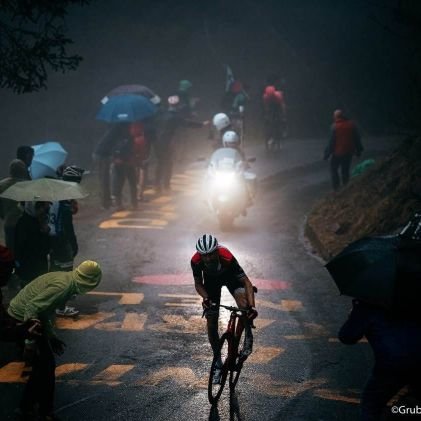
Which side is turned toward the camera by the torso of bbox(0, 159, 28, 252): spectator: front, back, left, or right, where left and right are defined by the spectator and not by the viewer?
right

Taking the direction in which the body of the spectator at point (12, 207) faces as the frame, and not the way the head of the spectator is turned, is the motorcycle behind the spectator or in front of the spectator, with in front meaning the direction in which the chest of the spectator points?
in front

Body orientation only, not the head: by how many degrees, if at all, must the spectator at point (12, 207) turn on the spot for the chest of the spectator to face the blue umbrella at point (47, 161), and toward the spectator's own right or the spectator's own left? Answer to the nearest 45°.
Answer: approximately 45° to the spectator's own left

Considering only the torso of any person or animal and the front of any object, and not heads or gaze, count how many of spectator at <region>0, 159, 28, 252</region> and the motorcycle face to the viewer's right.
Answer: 1

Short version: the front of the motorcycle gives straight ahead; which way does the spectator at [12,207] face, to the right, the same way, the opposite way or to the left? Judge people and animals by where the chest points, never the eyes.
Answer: to the left

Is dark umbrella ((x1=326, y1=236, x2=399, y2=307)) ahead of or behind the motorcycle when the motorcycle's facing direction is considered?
ahead

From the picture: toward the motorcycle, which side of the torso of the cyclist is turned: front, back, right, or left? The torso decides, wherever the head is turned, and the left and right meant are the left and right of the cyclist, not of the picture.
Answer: back

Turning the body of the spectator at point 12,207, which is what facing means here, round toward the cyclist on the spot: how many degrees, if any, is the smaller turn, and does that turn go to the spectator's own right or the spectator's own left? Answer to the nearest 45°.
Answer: approximately 45° to the spectator's own right

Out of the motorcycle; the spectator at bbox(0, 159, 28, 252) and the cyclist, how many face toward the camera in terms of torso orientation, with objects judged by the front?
2

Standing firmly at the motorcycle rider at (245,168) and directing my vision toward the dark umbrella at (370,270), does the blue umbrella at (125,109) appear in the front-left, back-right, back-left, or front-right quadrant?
back-right

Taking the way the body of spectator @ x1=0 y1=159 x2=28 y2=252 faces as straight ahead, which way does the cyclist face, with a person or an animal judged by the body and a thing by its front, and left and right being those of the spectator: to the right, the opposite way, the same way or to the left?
to the right

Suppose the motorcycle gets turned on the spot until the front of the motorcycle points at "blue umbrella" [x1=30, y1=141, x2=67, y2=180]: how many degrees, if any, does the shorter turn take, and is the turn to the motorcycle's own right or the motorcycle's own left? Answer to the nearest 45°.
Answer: approximately 45° to the motorcycle's own right

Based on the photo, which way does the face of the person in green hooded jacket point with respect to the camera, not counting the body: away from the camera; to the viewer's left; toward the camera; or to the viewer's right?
to the viewer's right
